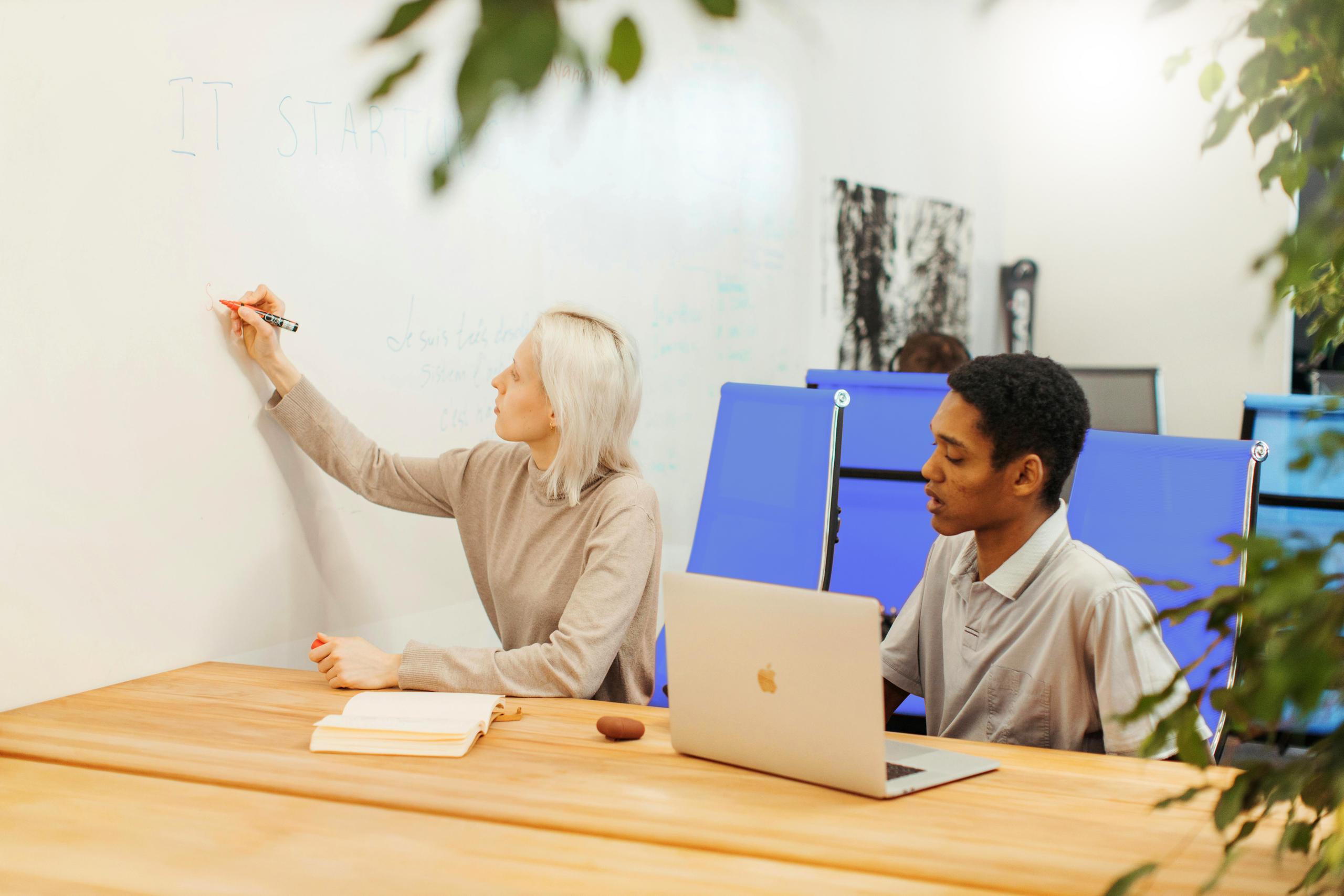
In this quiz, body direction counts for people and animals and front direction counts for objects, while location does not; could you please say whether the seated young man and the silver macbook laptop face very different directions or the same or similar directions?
very different directions

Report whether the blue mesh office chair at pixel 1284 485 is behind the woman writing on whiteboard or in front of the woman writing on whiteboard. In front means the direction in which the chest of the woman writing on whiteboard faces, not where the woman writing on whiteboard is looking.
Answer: behind

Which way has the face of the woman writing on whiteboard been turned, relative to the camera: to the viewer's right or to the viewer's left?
to the viewer's left

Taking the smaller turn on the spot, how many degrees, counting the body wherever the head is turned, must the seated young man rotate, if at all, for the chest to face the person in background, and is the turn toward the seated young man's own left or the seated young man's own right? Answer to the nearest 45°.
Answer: approximately 135° to the seated young man's own right

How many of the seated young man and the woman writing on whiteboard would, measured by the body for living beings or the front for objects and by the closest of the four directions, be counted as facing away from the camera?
0

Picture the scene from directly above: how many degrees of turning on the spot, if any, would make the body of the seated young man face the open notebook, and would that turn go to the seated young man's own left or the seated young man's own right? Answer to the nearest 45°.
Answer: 0° — they already face it

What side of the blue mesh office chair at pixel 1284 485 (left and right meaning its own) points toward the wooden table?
back

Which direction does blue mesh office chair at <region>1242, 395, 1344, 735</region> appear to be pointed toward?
away from the camera

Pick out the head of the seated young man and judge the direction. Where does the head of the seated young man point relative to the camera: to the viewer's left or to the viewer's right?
to the viewer's left

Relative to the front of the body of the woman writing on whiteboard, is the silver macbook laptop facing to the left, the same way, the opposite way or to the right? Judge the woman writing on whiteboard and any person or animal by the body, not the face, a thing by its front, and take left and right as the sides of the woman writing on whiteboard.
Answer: the opposite way

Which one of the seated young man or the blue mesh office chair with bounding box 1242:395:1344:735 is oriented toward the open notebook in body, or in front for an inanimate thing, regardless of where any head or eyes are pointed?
the seated young man

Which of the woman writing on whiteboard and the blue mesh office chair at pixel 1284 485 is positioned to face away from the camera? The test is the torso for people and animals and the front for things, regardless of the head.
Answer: the blue mesh office chair

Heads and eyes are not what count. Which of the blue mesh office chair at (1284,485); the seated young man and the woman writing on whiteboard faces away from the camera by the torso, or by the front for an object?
the blue mesh office chair
